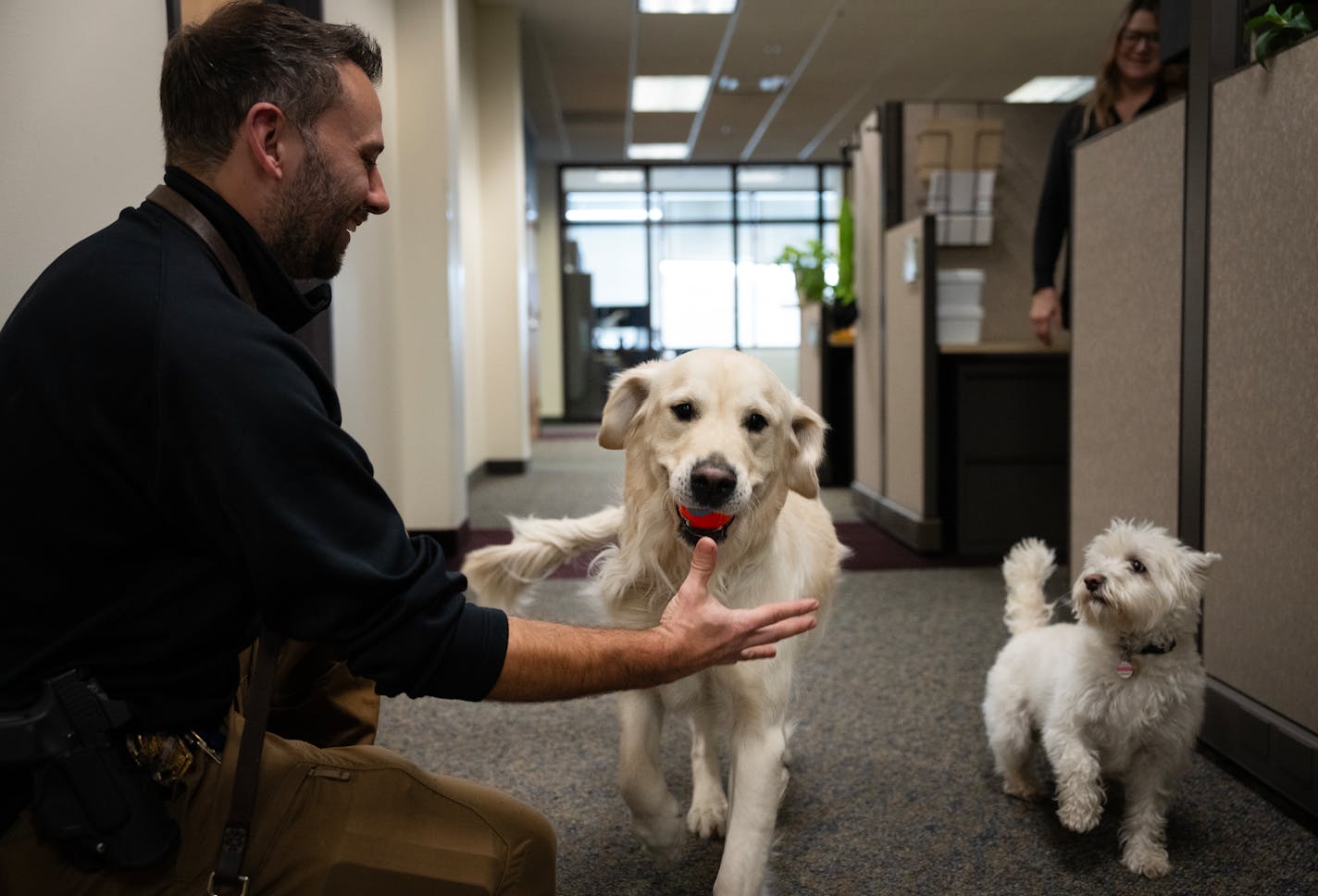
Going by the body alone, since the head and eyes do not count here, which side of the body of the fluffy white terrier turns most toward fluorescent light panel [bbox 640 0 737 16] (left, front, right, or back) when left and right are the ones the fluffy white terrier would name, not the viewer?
back

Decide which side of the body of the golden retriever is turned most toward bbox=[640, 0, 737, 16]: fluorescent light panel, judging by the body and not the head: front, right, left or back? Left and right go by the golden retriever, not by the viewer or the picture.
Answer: back

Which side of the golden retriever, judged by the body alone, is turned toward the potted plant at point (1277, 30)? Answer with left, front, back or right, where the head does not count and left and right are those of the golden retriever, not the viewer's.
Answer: left

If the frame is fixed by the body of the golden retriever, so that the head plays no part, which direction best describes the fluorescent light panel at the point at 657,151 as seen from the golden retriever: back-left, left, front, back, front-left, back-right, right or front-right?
back

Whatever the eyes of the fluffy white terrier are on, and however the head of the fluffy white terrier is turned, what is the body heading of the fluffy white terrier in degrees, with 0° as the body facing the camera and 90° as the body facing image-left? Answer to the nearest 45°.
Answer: approximately 315°

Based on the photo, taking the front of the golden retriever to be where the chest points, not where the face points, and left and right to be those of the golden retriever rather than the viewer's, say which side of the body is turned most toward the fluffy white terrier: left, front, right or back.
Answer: left

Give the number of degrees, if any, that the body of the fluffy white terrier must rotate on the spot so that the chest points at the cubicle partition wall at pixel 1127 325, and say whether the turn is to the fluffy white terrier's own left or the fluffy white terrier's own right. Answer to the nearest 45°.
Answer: approximately 135° to the fluffy white terrier's own left
